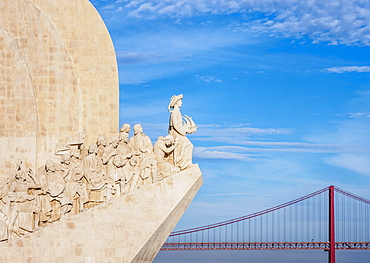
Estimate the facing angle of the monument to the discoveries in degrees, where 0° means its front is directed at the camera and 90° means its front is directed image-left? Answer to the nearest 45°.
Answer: approximately 270°
